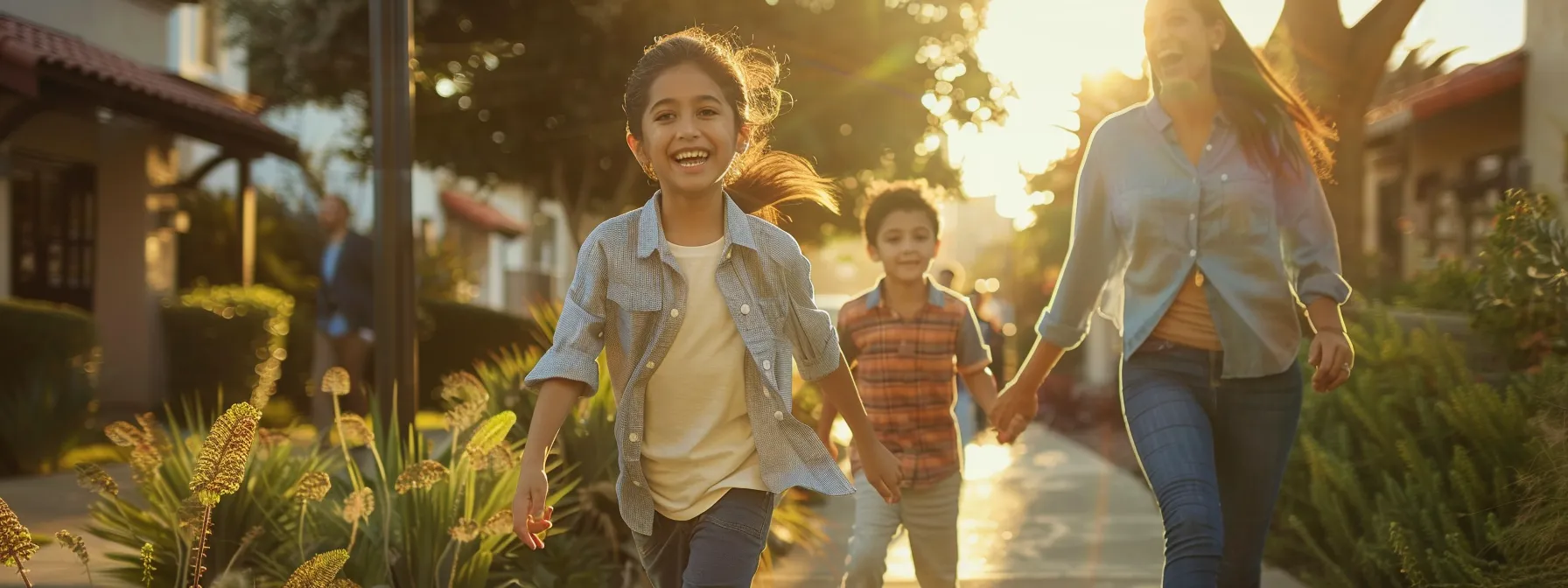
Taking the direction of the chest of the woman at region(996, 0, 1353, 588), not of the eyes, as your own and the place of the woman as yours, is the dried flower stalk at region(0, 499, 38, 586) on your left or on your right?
on your right

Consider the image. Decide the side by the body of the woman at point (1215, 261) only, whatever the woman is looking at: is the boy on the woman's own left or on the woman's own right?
on the woman's own right

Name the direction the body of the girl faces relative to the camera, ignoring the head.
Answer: toward the camera

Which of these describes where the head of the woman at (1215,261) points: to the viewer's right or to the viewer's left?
to the viewer's left

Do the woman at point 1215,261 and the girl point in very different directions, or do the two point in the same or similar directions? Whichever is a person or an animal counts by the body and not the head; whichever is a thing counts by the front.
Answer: same or similar directions

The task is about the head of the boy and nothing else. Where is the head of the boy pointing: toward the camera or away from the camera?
toward the camera

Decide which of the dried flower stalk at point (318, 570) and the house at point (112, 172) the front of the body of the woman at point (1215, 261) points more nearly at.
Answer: the dried flower stalk

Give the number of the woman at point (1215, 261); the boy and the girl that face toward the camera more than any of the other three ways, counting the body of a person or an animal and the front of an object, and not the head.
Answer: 3

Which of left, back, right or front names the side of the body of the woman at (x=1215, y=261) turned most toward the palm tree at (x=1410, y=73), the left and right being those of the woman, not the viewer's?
back

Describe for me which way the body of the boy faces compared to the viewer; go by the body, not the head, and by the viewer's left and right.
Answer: facing the viewer

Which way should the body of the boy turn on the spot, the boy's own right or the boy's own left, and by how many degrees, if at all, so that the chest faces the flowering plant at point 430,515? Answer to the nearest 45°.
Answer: approximately 90° to the boy's own right

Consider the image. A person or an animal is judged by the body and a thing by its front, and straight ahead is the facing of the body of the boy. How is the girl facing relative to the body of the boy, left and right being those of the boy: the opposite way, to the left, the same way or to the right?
the same way

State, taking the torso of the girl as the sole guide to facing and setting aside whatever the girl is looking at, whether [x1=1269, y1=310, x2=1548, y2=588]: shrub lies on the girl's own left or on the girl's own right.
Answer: on the girl's own left
